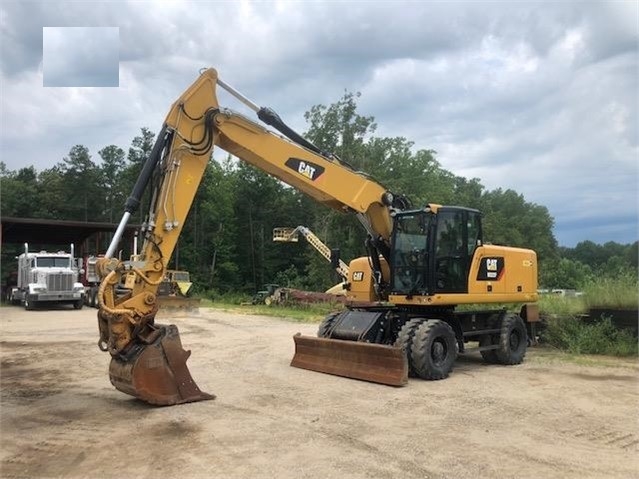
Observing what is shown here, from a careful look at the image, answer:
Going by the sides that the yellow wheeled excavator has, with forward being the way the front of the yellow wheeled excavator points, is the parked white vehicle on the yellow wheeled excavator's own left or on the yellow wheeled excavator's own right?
on the yellow wheeled excavator's own right
